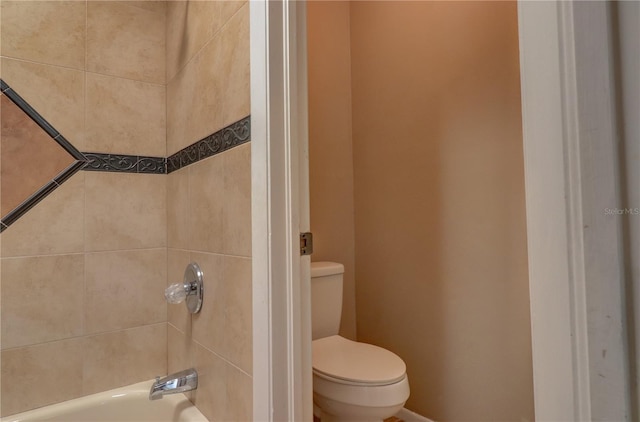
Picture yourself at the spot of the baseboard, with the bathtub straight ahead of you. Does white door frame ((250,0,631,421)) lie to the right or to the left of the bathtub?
left

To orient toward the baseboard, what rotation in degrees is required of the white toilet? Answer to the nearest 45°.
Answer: approximately 90° to its left

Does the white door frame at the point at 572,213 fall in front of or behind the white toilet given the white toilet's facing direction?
in front

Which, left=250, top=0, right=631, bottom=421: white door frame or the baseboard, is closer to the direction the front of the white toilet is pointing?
the white door frame

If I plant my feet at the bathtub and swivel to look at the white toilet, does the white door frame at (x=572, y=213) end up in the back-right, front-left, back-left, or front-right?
front-right

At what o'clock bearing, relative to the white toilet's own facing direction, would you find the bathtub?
The bathtub is roughly at 4 o'clock from the white toilet.
